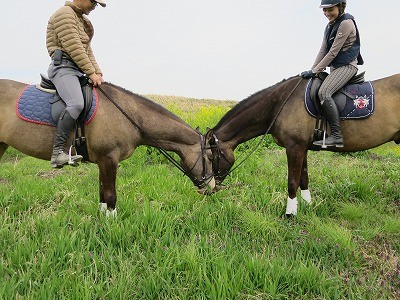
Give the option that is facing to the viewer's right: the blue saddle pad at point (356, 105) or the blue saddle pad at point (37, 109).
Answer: the blue saddle pad at point (37, 109)

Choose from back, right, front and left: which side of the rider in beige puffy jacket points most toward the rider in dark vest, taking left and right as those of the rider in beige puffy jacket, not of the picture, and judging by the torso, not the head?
front

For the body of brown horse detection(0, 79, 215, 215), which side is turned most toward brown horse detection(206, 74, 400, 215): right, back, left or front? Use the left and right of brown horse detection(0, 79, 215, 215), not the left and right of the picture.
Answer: front

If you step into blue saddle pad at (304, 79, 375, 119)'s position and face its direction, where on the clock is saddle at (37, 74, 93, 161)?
The saddle is roughly at 11 o'clock from the blue saddle pad.

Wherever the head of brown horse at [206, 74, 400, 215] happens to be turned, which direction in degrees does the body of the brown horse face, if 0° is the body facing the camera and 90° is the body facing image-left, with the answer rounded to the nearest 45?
approximately 90°

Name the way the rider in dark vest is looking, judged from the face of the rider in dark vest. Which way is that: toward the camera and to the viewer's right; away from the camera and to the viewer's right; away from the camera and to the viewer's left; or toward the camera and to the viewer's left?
toward the camera and to the viewer's left

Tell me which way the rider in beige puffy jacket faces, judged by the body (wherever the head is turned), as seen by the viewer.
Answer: to the viewer's right

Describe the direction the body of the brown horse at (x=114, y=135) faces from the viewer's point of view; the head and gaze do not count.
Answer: to the viewer's right

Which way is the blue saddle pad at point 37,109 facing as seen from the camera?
to the viewer's right

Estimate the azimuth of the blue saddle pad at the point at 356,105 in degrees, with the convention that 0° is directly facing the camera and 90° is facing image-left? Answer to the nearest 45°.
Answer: approximately 90°
